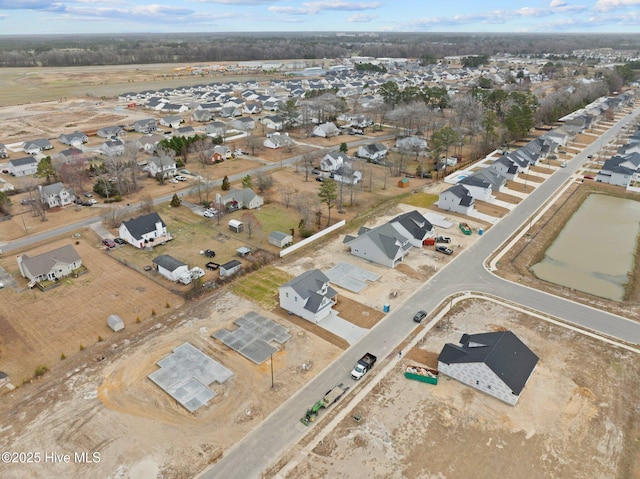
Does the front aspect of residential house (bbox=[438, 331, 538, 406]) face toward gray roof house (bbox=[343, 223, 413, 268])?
yes

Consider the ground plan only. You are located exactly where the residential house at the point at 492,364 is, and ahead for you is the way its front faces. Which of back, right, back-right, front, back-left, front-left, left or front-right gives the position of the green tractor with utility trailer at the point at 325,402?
left

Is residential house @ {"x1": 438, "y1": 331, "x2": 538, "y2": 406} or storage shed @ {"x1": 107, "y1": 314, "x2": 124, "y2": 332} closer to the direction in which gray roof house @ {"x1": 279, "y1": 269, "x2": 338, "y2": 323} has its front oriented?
the residential house

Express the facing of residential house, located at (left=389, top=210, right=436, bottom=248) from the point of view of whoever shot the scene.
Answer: facing the viewer and to the right of the viewer

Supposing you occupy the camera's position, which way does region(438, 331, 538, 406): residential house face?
facing away from the viewer and to the left of the viewer

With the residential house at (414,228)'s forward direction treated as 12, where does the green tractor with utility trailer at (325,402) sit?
The green tractor with utility trailer is roughly at 2 o'clock from the residential house.

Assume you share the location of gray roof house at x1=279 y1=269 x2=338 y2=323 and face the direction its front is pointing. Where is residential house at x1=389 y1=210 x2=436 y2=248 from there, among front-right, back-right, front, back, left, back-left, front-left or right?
left

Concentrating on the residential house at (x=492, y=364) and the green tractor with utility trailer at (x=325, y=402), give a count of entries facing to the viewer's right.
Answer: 0

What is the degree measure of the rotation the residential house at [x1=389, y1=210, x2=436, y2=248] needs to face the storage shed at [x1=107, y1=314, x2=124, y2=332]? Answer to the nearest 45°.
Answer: approximately 90° to its right

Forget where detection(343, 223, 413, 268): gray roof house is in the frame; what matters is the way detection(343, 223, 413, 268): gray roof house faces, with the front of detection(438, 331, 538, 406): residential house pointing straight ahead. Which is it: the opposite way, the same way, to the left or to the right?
the opposite way

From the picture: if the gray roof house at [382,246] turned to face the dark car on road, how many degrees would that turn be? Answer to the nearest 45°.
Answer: approximately 45° to its right

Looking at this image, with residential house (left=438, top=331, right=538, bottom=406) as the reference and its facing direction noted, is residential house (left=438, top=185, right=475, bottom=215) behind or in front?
in front

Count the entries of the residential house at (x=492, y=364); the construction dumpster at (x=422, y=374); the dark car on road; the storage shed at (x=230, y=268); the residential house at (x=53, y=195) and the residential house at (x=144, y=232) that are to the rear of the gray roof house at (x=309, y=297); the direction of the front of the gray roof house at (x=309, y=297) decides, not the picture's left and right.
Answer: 3

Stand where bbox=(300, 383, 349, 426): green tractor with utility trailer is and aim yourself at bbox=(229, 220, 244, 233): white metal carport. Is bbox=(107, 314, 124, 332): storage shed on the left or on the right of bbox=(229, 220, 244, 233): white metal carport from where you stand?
left

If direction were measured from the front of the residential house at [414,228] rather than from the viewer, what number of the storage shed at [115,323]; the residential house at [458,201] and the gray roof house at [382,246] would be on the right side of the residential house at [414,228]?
2

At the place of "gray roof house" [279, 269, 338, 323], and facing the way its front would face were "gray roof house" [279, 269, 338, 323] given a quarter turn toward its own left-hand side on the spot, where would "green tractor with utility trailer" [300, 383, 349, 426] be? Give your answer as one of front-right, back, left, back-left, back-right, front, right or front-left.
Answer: back-right

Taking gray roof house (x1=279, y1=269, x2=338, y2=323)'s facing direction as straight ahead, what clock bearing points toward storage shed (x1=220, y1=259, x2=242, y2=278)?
The storage shed is roughly at 6 o'clock from the gray roof house.

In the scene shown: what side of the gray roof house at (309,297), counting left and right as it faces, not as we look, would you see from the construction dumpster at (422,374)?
front
